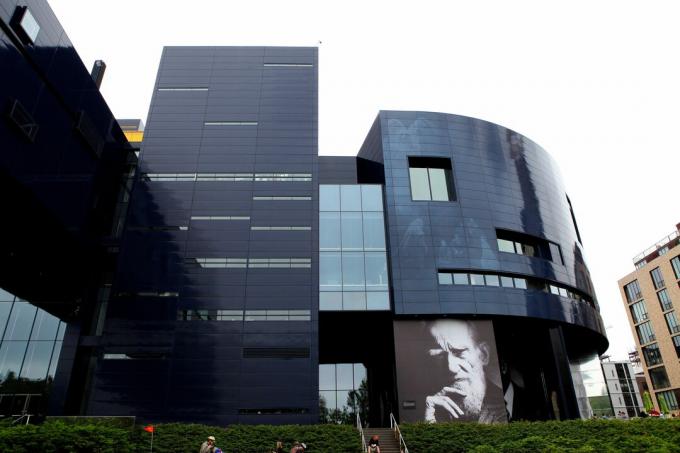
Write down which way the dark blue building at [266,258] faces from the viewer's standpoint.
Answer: facing the viewer

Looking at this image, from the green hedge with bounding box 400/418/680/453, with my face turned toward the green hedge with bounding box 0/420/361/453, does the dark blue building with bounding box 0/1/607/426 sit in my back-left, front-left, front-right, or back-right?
front-right
